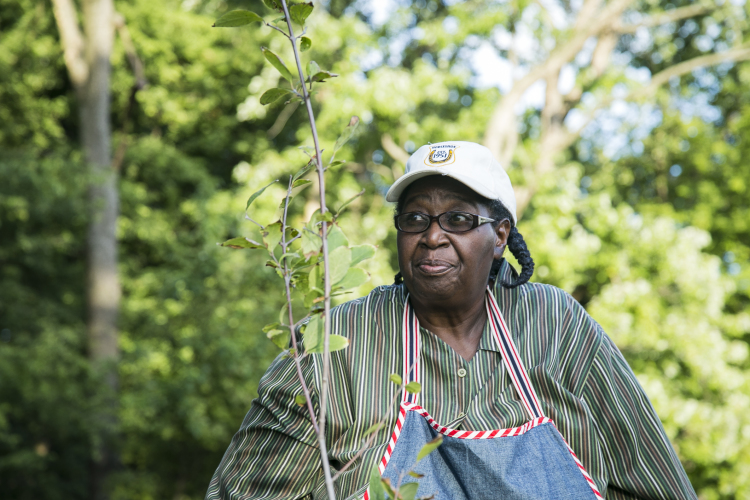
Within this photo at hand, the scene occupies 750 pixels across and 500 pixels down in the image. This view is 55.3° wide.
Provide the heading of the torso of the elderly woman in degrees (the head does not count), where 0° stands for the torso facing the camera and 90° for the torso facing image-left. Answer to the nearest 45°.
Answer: approximately 0°

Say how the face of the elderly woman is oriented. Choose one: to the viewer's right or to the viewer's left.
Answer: to the viewer's left

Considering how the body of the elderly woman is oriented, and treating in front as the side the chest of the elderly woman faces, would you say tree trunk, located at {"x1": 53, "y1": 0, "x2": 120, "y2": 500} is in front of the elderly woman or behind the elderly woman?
behind
